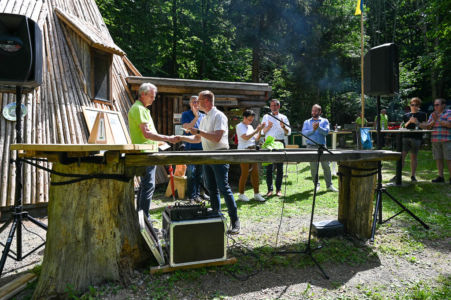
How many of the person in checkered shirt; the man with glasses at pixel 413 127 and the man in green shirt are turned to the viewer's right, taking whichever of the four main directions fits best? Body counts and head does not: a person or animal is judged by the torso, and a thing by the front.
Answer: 1

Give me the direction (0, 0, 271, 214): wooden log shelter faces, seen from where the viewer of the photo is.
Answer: facing the viewer and to the right of the viewer

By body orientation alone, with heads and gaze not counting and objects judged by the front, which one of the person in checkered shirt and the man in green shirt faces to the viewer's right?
the man in green shirt

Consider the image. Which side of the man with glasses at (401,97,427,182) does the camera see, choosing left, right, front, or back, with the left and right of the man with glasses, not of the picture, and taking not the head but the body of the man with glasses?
front

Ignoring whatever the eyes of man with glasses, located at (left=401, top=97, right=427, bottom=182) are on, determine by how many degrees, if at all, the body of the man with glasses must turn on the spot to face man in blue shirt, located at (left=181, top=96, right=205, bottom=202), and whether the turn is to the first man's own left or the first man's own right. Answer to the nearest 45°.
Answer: approximately 45° to the first man's own right

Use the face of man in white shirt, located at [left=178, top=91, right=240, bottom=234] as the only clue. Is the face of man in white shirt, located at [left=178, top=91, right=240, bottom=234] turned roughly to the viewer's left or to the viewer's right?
to the viewer's left

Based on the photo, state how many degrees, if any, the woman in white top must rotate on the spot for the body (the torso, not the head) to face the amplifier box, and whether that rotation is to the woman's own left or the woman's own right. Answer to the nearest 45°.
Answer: approximately 45° to the woman's own right

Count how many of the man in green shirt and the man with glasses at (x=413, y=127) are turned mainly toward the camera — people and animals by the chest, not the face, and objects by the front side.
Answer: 1

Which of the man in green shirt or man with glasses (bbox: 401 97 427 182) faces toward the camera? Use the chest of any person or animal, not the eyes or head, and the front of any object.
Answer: the man with glasses

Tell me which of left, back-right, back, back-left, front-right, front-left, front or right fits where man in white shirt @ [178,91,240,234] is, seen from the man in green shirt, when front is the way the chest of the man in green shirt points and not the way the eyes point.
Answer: front

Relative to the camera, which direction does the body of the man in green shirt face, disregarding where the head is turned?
to the viewer's right
